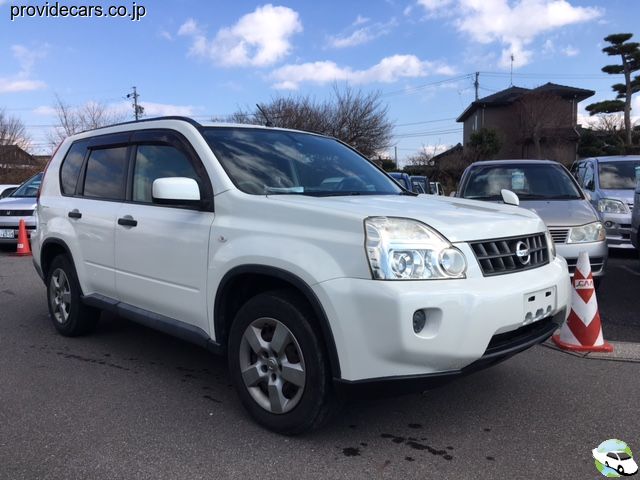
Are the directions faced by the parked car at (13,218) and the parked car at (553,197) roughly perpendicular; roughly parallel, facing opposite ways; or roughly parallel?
roughly parallel

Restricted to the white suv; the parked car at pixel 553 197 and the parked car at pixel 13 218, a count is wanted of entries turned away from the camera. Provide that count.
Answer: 0

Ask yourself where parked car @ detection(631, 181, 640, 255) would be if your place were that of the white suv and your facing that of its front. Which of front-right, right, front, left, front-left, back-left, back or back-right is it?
left

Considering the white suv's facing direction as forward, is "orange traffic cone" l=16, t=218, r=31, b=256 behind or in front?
behind

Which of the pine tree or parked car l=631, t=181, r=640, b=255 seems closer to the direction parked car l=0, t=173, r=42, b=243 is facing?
the parked car

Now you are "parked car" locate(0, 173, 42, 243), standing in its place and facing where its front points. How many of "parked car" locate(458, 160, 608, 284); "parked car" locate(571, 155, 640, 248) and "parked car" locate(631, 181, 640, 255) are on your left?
3

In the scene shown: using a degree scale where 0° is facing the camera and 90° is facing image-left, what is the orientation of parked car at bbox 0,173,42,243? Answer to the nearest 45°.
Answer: approximately 45°

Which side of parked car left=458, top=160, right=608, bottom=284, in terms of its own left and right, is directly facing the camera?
front

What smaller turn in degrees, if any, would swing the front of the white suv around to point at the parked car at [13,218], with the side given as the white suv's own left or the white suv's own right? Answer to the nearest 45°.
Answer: approximately 180°

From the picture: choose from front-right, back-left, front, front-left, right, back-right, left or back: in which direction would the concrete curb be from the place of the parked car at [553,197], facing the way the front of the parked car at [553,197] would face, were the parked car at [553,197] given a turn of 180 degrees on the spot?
back

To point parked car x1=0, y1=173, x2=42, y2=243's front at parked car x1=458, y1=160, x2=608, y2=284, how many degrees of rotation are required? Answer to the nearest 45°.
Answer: approximately 90° to its left

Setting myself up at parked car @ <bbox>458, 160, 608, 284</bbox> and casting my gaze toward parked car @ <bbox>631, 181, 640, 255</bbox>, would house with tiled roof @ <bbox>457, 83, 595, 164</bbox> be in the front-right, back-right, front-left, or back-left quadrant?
front-left

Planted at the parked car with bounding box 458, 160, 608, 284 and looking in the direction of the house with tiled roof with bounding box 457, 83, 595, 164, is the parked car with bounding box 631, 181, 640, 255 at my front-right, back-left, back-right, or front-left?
front-right

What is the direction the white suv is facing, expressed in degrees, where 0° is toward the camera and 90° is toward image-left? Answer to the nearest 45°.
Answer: approximately 315°
